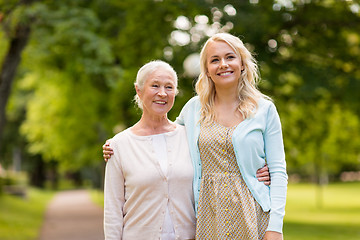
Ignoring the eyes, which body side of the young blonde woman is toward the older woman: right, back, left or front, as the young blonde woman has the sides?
right

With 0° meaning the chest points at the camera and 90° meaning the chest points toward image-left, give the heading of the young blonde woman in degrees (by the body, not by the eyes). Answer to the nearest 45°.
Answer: approximately 0°

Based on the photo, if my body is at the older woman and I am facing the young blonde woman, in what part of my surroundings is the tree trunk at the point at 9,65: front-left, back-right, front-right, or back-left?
back-left

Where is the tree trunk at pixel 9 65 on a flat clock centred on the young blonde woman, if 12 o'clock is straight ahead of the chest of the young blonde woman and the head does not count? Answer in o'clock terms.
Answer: The tree trunk is roughly at 5 o'clock from the young blonde woman.
